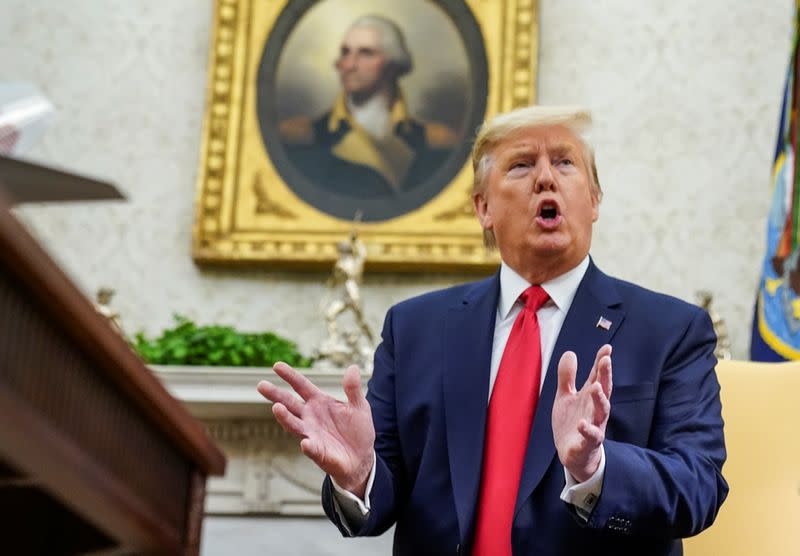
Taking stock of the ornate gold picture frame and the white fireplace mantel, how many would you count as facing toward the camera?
2

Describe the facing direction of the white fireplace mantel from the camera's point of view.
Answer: facing the viewer

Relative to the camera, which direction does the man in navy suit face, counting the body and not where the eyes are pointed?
toward the camera

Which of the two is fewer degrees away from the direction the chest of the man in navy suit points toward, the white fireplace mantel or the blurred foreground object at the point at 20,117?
the blurred foreground object

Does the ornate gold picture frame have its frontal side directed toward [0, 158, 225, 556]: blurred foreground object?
yes

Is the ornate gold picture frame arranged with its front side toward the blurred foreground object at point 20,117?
yes

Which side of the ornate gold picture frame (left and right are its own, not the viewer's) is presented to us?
front

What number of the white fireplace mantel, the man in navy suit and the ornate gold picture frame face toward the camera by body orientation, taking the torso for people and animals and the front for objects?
3

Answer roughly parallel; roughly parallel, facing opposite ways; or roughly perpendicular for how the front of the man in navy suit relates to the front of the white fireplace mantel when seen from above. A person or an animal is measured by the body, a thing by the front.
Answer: roughly parallel

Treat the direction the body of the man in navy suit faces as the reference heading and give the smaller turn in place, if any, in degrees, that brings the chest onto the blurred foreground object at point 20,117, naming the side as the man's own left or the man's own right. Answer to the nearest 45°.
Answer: approximately 45° to the man's own right

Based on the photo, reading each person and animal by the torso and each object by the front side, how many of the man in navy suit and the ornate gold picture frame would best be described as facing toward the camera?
2

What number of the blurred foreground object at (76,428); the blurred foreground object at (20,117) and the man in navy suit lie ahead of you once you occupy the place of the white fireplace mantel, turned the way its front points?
3
